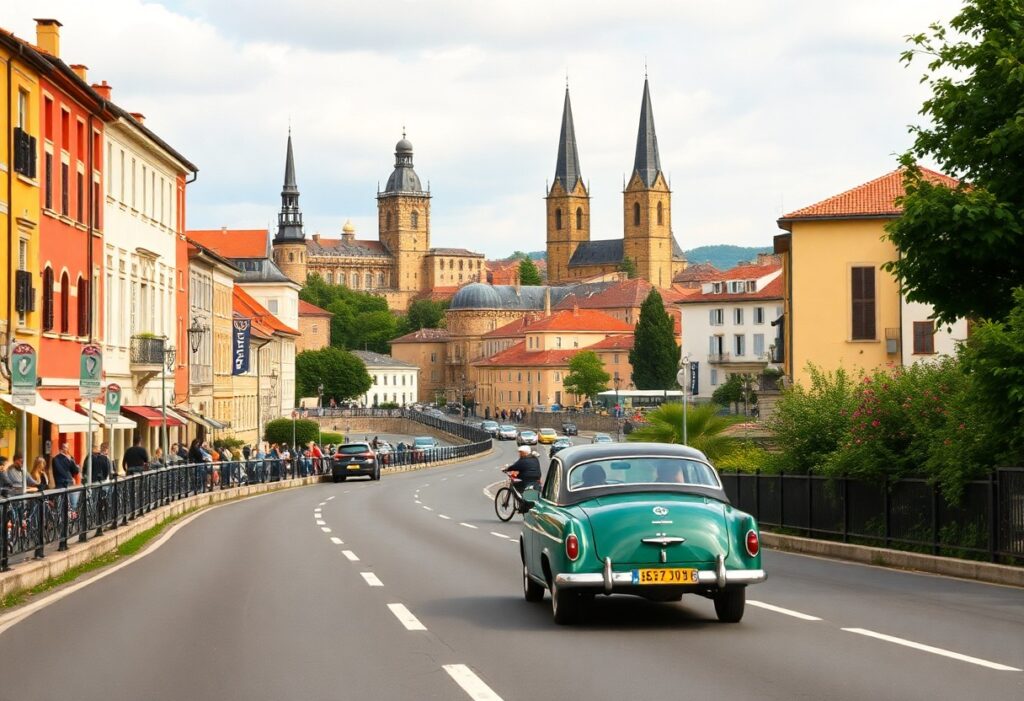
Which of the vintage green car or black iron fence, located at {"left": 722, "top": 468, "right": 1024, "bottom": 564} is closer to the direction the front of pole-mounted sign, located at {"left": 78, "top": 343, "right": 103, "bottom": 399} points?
the vintage green car

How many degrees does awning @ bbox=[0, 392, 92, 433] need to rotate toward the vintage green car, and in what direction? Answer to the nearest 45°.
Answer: approximately 45° to its right

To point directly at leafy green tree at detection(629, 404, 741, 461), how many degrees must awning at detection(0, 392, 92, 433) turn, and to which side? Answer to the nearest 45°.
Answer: approximately 45° to its left

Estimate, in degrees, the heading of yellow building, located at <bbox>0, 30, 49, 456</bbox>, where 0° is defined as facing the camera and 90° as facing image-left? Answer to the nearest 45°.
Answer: approximately 315°

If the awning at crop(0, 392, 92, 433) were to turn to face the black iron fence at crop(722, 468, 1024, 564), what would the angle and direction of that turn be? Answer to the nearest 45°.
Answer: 0° — it already faces it

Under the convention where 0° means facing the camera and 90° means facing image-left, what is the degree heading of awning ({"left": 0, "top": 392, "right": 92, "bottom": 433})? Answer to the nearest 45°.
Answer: approximately 315°

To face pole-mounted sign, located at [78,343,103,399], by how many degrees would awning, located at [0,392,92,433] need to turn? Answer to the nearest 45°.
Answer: approximately 45° to its right
